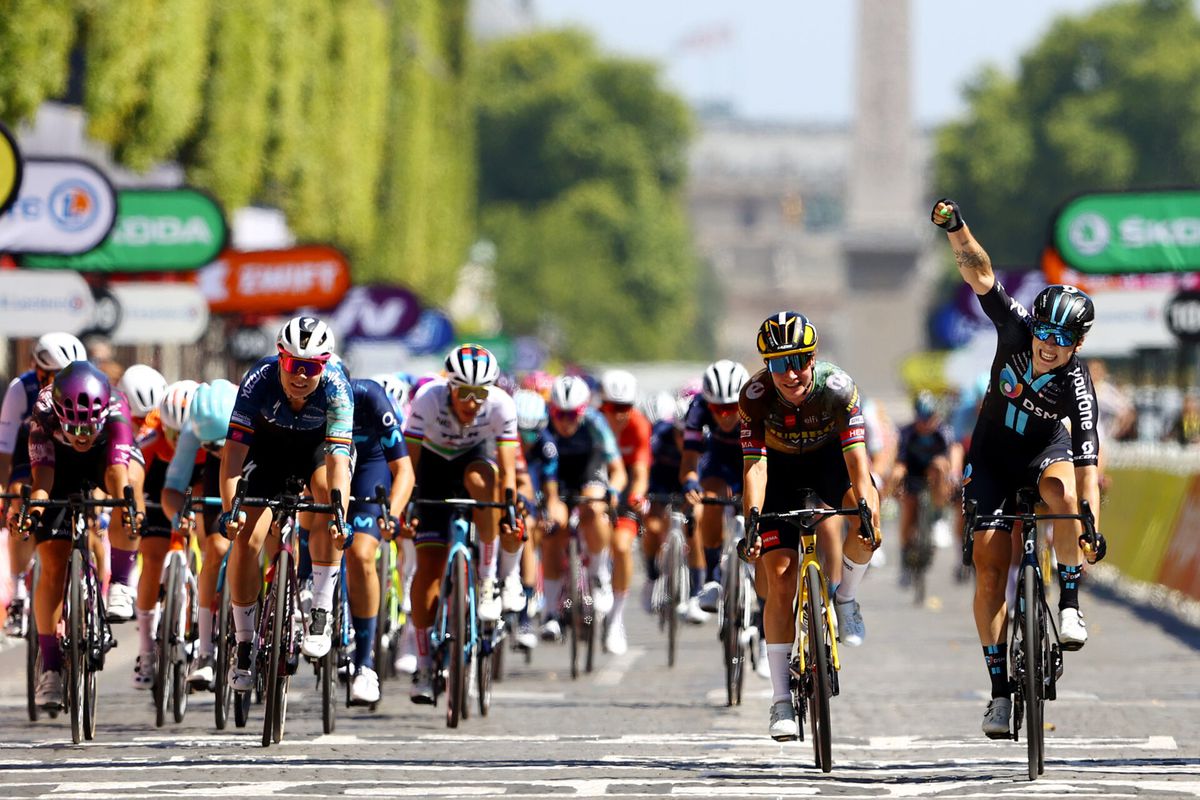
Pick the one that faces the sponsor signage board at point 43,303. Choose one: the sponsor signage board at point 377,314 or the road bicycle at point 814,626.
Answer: the sponsor signage board at point 377,314

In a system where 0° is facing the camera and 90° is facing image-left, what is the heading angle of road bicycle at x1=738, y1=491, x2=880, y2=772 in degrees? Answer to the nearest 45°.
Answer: approximately 0°

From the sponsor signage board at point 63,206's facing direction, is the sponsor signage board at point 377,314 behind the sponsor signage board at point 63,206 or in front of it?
behind

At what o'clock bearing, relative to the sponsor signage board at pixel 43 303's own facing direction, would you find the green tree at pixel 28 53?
The green tree is roughly at 6 o'clock from the sponsor signage board.

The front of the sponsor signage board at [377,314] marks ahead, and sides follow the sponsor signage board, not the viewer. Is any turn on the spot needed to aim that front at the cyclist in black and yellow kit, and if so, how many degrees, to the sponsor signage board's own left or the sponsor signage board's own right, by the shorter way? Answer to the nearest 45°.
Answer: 0° — it already faces them

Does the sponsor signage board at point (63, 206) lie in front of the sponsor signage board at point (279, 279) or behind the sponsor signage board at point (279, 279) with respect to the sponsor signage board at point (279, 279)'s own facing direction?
in front

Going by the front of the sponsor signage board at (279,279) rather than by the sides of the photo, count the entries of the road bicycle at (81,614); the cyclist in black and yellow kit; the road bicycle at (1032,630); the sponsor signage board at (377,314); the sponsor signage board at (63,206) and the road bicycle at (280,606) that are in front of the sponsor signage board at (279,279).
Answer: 5

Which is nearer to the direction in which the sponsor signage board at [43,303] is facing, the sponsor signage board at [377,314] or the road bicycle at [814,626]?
the road bicycle

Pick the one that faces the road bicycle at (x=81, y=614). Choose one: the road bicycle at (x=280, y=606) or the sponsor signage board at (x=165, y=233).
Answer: the sponsor signage board
